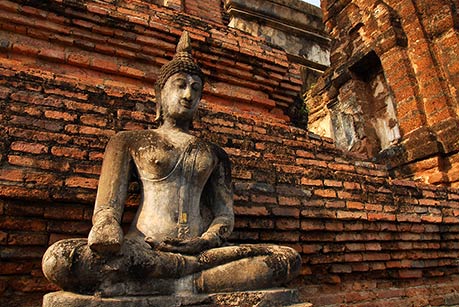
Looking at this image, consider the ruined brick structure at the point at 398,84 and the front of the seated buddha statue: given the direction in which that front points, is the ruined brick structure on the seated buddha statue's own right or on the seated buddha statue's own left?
on the seated buddha statue's own left
